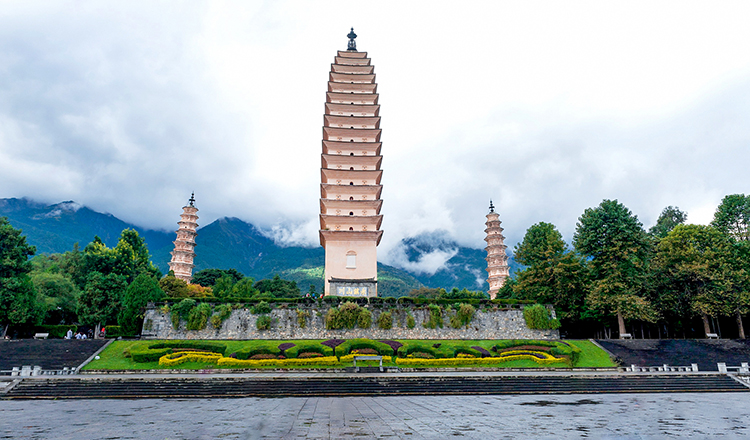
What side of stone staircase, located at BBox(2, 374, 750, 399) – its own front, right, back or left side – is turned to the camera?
front

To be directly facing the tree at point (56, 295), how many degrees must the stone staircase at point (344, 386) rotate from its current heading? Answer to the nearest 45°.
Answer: approximately 135° to its right

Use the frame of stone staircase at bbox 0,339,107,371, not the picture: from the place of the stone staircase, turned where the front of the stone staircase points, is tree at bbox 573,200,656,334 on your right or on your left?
on your left

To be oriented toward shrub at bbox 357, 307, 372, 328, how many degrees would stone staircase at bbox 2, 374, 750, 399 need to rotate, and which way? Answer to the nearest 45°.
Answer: approximately 180°

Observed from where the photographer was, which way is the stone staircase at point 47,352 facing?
facing the viewer

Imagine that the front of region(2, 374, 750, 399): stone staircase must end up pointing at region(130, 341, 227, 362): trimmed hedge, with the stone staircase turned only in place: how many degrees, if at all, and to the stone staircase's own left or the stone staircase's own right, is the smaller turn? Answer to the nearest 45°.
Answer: approximately 135° to the stone staircase's own right

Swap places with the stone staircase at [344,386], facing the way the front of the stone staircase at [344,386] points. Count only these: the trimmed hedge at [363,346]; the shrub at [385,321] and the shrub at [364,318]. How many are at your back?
3

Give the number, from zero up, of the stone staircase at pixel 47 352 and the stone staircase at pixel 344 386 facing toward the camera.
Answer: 2

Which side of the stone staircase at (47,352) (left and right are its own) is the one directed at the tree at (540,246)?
left

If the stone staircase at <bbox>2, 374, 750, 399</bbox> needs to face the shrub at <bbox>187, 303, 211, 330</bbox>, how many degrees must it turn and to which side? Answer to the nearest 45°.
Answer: approximately 135° to its right

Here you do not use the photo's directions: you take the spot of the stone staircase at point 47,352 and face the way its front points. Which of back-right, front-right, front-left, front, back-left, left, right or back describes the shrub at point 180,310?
left
